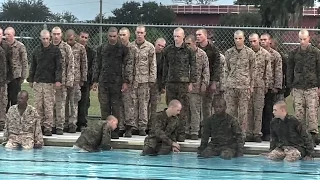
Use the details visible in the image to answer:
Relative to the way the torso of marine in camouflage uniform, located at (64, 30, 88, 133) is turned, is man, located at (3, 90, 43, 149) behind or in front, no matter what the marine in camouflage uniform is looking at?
in front

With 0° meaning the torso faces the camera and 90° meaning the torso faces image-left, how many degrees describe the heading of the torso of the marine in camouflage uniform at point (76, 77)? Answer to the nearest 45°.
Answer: approximately 45°

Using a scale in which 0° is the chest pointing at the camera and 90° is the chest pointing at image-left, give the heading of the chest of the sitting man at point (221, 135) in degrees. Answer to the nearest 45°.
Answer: approximately 0°

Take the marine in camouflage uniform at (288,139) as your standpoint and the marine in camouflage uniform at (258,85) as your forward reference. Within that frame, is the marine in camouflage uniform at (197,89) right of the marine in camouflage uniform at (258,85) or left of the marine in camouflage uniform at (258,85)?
left

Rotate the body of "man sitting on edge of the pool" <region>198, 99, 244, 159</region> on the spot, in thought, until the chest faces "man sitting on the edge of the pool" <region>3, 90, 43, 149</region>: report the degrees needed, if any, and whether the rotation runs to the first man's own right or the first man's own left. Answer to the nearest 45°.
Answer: approximately 90° to the first man's own right

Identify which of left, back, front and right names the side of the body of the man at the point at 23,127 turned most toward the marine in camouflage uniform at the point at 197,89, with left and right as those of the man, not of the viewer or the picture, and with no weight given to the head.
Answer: left

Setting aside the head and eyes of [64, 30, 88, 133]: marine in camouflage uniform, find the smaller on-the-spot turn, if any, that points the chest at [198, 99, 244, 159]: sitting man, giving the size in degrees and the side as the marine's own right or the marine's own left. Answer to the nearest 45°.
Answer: approximately 90° to the marine's own left

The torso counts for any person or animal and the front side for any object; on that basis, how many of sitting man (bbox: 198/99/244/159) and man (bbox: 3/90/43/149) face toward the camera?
2

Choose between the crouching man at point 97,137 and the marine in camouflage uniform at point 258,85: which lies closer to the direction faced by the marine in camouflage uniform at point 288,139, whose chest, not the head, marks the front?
the crouching man

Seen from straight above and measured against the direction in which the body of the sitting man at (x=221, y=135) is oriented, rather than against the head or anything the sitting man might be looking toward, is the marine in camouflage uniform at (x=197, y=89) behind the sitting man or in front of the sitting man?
behind

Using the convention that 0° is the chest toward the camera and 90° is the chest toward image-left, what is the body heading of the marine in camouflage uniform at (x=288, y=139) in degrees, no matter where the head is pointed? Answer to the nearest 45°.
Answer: approximately 45°

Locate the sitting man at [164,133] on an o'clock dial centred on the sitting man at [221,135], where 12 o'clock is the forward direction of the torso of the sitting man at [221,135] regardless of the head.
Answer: the sitting man at [164,133] is roughly at 3 o'clock from the sitting man at [221,135].
